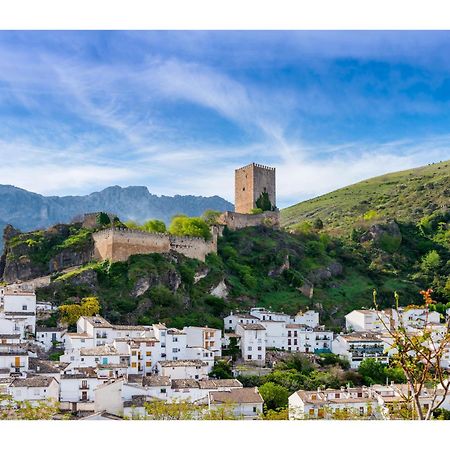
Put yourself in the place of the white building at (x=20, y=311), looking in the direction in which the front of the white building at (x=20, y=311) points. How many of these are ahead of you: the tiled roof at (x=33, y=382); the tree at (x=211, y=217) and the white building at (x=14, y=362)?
2

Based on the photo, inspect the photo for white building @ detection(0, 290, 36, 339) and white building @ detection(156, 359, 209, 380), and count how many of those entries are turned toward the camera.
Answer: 2

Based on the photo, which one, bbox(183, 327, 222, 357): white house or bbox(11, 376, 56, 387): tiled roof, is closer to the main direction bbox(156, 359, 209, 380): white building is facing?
the tiled roof

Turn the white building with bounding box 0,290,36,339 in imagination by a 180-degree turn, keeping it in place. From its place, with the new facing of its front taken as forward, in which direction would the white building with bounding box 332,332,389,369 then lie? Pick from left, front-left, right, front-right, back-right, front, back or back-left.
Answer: right

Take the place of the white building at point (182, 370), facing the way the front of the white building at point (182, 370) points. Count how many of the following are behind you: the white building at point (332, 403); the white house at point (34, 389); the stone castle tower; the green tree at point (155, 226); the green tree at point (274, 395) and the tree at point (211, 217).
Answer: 3

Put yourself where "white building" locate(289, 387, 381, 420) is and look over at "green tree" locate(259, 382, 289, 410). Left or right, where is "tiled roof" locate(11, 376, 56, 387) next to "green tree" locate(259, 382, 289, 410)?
left

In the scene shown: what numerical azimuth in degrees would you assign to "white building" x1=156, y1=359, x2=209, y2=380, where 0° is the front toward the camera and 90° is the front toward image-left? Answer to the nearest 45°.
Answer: approximately 0°

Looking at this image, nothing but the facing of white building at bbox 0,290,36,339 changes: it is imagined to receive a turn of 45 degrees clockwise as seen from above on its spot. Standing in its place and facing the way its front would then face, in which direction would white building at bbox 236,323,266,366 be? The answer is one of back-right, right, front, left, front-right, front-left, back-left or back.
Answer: back-left

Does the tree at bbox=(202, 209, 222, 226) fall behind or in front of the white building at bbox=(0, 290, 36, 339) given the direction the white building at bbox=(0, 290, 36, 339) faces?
behind

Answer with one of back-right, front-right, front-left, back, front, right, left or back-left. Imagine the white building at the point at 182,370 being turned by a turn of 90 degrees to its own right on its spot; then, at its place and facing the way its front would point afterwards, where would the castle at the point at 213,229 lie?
right

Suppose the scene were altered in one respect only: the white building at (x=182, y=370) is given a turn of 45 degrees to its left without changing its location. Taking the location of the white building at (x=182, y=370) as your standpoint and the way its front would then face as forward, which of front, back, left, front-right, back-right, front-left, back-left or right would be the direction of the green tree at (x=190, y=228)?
back-left

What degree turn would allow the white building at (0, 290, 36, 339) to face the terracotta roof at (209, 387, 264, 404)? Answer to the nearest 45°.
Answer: approximately 45° to its left

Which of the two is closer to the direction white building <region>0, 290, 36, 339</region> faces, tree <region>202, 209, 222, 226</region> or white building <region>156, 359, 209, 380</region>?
the white building

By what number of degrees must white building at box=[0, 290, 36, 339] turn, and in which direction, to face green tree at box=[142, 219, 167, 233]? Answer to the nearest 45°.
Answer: approximately 135° to its left
